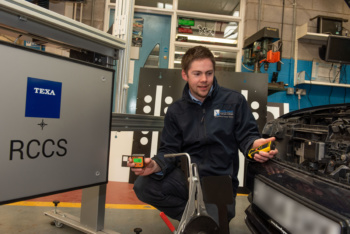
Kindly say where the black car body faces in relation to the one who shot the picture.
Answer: facing the viewer and to the left of the viewer

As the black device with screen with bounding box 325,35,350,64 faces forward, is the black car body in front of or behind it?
in front

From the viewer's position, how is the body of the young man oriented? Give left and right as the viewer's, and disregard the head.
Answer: facing the viewer

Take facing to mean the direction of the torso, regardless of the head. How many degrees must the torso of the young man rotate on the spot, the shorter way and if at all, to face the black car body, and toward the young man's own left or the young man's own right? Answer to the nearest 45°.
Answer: approximately 45° to the young man's own left

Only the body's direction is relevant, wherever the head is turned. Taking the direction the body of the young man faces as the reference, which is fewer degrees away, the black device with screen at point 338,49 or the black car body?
the black car body

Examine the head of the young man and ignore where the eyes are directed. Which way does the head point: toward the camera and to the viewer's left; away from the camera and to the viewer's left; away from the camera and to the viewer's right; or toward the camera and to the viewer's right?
toward the camera and to the viewer's right

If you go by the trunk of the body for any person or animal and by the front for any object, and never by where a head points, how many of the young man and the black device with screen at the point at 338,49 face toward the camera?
2

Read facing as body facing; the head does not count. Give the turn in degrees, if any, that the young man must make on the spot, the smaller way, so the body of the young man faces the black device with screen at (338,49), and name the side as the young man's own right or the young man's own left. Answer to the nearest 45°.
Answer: approximately 135° to the young man's own left

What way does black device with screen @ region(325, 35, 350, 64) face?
toward the camera

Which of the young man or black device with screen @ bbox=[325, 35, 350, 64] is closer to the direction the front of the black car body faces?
the young man

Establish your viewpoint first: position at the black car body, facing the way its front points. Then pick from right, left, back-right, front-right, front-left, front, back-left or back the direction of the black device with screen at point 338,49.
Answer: back-right
